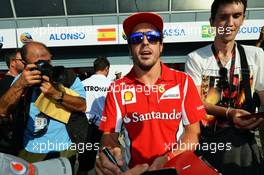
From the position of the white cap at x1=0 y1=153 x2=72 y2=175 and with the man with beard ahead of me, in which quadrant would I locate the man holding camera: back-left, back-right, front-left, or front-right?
front-left

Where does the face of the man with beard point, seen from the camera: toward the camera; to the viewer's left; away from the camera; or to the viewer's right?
toward the camera

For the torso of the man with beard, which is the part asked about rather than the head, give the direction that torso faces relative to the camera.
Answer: toward the camera

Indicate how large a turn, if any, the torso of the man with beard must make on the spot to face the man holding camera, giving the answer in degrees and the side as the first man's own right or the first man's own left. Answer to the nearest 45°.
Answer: approximately 135° to the first man's own right

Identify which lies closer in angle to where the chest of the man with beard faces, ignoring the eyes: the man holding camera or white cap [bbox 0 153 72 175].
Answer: the white cap

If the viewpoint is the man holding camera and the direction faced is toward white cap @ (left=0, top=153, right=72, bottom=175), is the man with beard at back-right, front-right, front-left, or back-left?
front-left

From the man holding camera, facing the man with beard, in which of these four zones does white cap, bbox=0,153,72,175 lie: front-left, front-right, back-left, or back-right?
front-right

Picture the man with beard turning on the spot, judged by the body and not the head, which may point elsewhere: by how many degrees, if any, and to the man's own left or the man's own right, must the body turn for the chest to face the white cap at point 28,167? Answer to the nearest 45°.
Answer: approximately 45° to the man's own right
